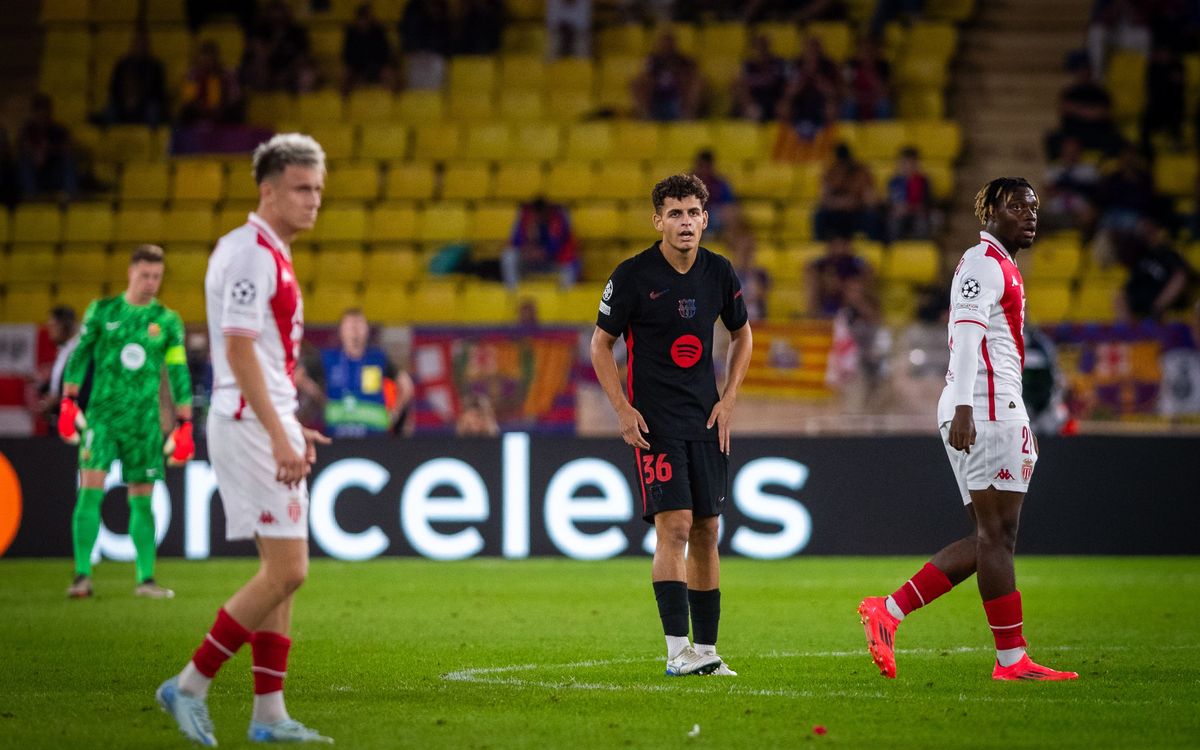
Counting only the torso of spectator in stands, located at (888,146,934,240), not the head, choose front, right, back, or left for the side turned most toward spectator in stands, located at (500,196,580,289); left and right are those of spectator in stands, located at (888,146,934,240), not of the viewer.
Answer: right

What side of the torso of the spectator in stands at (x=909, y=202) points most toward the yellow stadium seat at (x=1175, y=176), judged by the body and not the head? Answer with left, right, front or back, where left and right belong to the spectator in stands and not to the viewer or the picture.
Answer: left

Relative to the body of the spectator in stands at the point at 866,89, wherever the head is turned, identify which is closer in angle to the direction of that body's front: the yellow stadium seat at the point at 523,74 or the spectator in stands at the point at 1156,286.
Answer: the spectator in stands

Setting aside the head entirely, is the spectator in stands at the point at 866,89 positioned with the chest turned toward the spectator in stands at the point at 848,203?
yes

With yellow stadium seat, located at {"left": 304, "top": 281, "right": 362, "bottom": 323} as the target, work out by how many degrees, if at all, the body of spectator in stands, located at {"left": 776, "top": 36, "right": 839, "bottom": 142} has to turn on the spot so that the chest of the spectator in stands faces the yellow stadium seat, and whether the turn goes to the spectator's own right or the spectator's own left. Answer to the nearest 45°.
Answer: approximately 90° to the spectator's own right

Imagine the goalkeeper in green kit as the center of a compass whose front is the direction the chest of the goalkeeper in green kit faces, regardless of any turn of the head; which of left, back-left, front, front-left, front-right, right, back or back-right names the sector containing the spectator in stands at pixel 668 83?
back-left

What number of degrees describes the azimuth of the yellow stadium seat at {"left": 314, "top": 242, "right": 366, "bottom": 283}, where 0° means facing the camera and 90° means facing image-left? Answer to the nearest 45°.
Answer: approximately 0°
